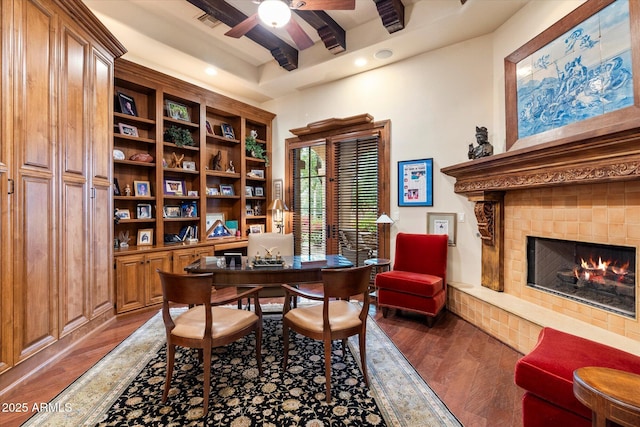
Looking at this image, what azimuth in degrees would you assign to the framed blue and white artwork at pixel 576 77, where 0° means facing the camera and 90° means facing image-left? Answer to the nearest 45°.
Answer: approximately 45°

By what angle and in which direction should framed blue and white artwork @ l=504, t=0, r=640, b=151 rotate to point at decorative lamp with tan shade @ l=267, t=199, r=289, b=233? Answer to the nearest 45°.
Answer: approximately 45° to its right

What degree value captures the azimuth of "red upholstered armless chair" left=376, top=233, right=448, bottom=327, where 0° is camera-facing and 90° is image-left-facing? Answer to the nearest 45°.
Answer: approximately 45°

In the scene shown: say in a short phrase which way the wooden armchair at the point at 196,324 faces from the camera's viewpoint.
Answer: facing away from the viewer and to the right of the viewer

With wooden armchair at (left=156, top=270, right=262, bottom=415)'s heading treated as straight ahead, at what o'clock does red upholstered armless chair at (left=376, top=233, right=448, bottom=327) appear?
The red upholstered armless chair is roughly at 1 o'clock from the wooden armchair.

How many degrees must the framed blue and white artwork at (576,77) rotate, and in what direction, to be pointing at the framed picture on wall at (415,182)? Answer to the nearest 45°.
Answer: approximately 45° to its right

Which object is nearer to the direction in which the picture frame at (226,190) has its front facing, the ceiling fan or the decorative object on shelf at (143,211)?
the ceiling fan

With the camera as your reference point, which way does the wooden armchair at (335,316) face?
facing away from the viewer and to the left of the viewer

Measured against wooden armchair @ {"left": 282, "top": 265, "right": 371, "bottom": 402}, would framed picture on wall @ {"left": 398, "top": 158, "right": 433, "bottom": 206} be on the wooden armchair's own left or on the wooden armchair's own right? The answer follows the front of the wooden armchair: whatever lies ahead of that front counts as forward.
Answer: on the wooden armchair's own right
